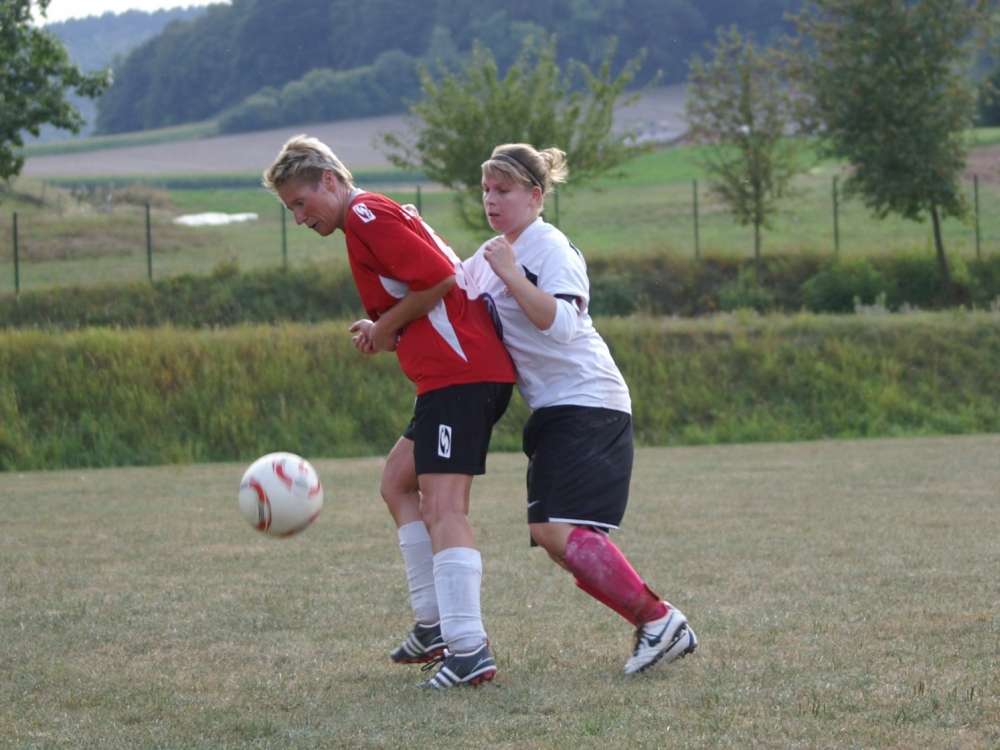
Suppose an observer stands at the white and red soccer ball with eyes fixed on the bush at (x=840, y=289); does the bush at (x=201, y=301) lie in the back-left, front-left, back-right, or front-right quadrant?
front-left

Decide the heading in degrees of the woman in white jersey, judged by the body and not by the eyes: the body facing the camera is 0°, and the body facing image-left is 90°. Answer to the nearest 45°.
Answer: approximately 90°

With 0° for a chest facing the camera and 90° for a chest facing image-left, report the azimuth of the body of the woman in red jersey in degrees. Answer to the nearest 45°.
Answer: approximately 90°

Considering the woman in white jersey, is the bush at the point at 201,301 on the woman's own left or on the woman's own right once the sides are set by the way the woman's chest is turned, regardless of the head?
on the woman's own right

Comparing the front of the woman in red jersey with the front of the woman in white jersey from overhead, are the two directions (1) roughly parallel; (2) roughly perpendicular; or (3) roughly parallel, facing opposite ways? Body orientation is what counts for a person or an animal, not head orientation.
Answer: roughly parallel

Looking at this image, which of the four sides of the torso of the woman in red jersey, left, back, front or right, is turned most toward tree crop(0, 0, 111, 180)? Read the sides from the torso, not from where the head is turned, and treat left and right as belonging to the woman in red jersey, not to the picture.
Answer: right

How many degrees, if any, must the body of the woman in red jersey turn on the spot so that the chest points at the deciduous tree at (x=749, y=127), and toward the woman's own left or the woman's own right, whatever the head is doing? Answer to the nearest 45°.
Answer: approximately 90° to the woman's own right

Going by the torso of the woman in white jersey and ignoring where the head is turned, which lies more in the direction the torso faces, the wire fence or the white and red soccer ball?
the white and red soccer ball

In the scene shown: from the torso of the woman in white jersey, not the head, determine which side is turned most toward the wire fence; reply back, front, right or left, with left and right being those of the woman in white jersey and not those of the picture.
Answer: right

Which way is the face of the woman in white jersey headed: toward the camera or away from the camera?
toward the camera

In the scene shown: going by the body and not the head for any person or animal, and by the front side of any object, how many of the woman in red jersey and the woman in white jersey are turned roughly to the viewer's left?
2
